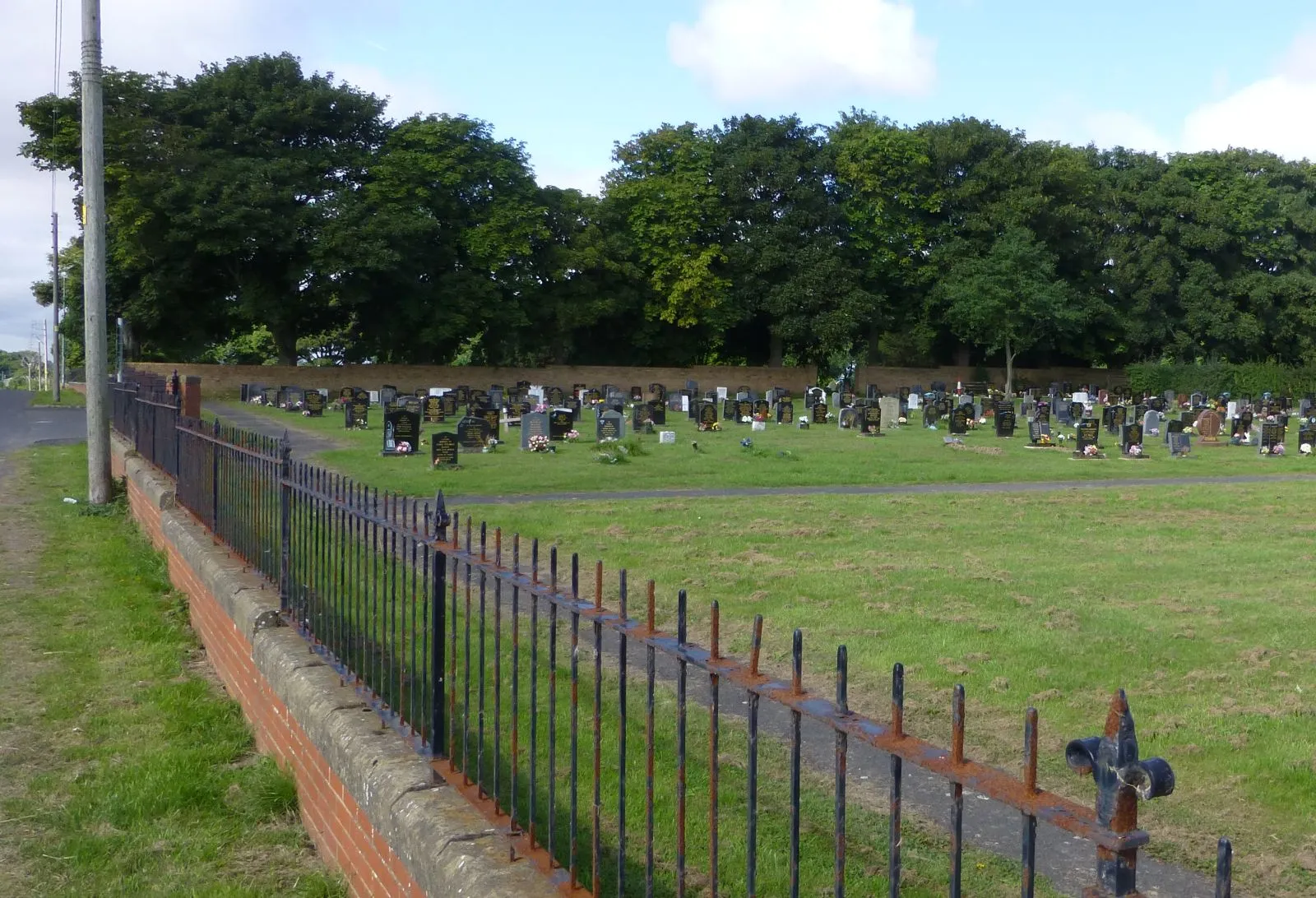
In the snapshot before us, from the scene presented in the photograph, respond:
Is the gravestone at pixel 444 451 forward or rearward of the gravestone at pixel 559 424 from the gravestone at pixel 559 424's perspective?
forward

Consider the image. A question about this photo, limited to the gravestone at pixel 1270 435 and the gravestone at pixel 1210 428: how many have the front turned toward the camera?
2

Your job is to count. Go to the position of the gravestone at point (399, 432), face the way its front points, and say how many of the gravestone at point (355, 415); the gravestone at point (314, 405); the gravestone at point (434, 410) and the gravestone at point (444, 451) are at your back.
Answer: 3

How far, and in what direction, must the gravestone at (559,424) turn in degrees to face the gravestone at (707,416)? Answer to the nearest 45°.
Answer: approximately 135° to its left

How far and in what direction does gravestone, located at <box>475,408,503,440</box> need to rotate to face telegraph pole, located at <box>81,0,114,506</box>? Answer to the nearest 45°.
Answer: approximately 45° to its right

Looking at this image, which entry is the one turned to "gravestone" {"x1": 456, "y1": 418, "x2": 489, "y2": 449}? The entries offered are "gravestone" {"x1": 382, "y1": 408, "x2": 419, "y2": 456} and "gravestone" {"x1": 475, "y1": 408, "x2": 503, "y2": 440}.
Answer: "gravestone" {"x1": 475, "y1": 408, "x2": 503, "y2": 440}

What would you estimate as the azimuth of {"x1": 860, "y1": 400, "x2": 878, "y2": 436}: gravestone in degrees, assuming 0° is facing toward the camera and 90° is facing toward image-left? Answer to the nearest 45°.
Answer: approximately 0°

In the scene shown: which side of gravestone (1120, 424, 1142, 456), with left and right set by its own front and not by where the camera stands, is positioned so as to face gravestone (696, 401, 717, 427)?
right

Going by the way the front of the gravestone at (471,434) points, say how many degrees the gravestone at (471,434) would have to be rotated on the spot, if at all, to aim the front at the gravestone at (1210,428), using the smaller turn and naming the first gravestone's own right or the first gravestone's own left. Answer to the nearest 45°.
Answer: approximately 90° to the first gravestone's own left

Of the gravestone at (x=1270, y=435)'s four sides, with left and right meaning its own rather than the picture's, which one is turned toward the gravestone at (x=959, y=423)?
right

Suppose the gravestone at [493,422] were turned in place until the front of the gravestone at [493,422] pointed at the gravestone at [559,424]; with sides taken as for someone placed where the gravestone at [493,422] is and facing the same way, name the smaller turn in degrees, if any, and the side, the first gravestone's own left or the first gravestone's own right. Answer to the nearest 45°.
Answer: approximately 90° to the first gravestone's own left
